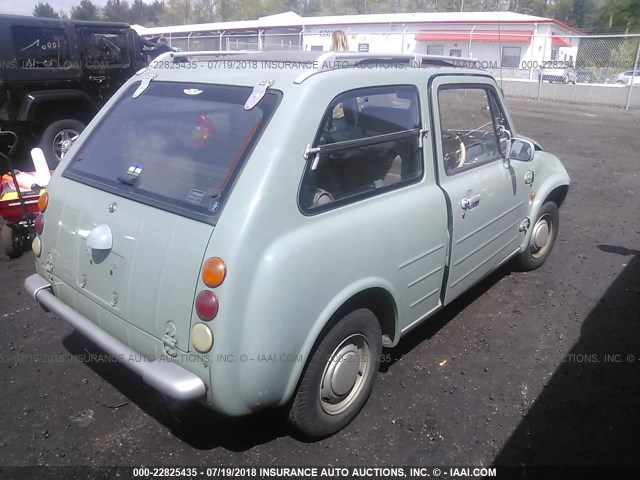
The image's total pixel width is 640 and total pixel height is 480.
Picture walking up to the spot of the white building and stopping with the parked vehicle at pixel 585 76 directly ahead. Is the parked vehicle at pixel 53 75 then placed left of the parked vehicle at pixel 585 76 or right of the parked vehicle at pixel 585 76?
right

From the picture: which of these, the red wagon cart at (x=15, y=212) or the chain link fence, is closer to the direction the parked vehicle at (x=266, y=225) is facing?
the chain link fence

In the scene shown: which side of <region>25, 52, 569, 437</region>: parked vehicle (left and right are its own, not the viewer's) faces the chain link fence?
front

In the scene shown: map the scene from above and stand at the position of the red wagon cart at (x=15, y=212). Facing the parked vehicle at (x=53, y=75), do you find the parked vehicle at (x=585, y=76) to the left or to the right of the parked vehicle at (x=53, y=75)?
right

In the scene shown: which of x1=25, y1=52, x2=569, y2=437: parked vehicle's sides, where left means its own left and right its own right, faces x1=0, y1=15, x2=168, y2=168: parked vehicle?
left

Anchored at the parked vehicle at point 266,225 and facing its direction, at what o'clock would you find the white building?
The white building is roughly at 11 o'clock from the parked vehicle.

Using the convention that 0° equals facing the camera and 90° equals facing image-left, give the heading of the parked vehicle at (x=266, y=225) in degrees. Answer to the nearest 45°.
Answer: approximately 225°

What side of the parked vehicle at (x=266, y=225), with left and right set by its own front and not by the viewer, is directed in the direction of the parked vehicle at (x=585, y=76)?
front

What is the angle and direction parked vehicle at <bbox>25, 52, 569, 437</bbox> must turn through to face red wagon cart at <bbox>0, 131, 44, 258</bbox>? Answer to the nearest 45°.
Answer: approximately 90° to its left
